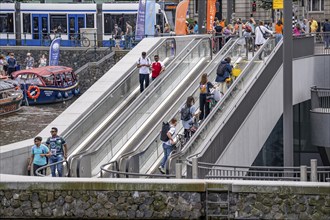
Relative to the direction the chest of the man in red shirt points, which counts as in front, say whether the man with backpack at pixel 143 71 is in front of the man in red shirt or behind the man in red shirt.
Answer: in front

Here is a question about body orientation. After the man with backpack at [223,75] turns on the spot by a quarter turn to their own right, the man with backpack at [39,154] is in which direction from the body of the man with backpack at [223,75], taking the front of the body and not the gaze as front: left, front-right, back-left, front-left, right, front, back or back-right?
right

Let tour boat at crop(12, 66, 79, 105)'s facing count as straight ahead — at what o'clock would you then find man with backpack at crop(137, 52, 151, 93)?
The man with backpack is roughly at 4 o'clock from the tour boat.

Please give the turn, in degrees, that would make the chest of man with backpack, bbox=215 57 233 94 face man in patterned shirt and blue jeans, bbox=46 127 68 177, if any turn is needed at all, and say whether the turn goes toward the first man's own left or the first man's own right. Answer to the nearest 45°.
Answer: approximately 180°
